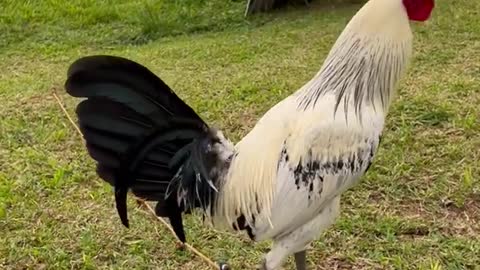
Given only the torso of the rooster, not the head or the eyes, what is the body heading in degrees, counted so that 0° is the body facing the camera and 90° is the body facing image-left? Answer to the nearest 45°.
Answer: approximately 270°
